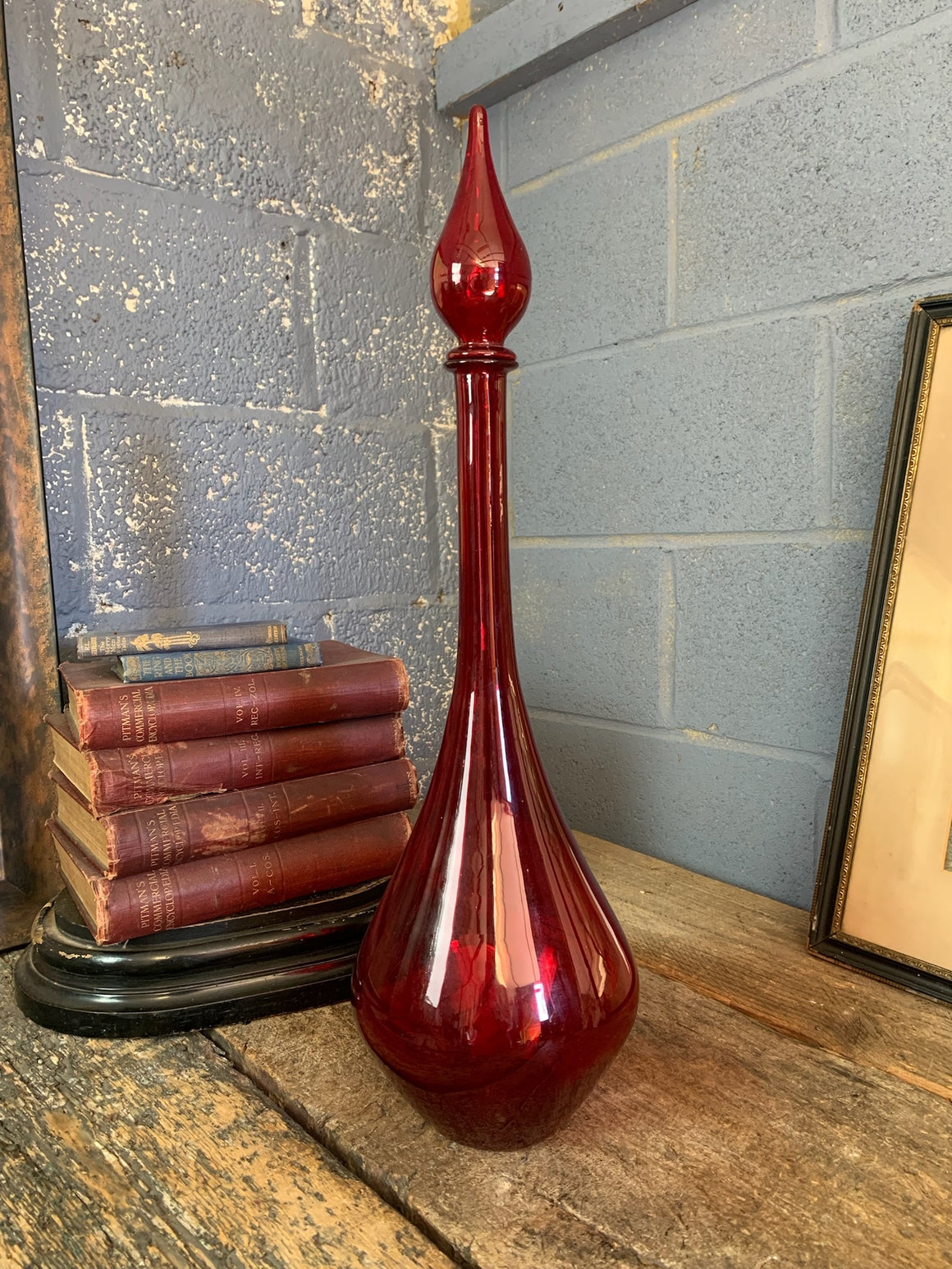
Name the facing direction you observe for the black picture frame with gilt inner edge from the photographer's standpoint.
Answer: facing the viewer and to the left of the viewer

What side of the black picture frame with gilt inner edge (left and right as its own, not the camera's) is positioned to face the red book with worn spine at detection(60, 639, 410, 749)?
front

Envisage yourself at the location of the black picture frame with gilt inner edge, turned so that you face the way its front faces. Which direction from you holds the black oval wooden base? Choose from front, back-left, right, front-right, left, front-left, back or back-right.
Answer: front
